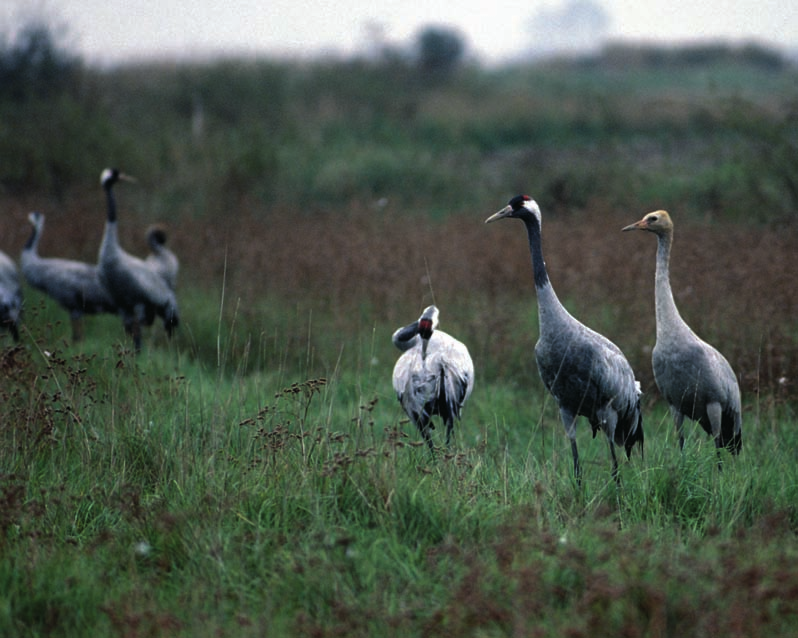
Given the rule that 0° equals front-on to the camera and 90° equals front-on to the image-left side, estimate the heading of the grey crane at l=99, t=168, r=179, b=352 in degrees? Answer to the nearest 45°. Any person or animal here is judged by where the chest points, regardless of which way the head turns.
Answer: approximately 90°

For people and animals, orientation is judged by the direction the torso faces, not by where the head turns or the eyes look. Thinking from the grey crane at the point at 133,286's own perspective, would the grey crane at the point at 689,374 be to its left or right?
on its left

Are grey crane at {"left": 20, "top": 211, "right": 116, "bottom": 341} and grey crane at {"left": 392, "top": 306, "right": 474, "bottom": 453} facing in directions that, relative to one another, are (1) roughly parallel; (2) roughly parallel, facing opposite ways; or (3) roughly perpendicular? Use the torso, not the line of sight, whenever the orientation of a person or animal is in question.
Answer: roughly perpendicular

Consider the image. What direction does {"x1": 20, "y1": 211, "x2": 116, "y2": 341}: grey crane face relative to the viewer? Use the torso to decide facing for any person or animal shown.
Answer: to the viewer's left

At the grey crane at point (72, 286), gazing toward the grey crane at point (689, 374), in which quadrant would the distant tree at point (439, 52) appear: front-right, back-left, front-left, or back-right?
back-left

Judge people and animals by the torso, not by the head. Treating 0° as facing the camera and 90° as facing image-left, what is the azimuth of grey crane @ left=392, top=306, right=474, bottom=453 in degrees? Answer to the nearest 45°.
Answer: approximately 180°

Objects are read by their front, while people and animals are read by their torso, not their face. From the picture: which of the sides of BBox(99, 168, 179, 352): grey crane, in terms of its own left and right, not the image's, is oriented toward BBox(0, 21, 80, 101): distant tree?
right

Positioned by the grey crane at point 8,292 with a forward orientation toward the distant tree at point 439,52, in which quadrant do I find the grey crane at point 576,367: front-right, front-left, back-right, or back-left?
back-right
